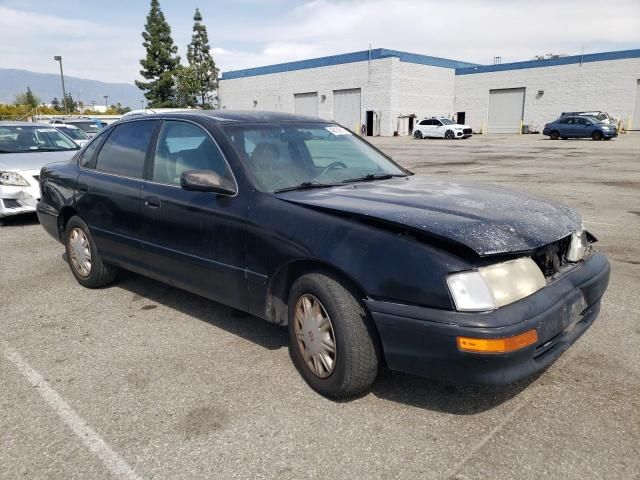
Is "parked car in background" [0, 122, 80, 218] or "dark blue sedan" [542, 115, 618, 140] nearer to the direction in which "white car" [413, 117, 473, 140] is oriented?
the dark blue sedan

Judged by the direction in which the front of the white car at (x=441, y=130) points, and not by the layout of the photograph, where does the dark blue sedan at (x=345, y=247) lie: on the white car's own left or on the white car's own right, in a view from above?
on the white car's own right

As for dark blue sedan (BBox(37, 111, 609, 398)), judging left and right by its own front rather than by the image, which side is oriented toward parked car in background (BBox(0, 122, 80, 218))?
back

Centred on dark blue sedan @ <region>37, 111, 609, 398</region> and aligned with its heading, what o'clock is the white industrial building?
The white industrial building is roughly at 8 o'clock from the dark blue sedan.

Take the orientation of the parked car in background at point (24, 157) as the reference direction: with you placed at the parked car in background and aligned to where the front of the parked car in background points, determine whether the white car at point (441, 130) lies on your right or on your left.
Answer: on your left

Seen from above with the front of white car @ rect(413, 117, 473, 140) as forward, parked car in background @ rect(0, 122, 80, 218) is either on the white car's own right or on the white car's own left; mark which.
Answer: on the white car's own right

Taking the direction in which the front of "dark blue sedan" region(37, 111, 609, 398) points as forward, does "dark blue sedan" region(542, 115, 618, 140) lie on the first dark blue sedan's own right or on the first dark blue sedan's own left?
on the first dark blue sedan's own left

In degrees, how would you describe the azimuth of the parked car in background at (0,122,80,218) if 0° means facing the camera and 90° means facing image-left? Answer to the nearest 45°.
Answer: approximately 315°

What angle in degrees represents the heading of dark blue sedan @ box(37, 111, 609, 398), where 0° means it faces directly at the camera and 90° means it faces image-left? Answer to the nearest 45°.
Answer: approximately 315°

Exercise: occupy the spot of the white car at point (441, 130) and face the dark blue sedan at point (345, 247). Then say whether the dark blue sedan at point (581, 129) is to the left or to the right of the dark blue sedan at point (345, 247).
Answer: left

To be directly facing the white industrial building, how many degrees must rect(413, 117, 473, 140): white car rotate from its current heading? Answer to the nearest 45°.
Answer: approximately 135° to its left

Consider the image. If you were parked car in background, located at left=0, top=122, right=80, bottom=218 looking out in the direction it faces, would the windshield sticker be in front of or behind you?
in front

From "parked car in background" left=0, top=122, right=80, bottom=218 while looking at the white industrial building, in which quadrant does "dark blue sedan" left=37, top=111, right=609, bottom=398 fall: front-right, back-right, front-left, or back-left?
back-right
